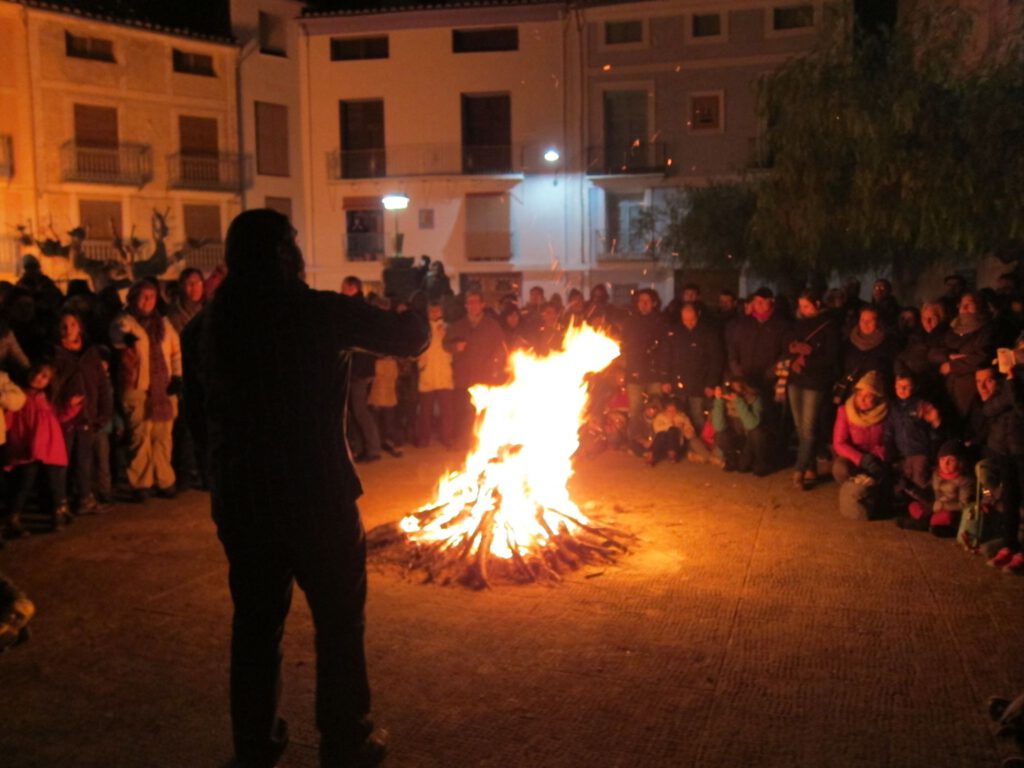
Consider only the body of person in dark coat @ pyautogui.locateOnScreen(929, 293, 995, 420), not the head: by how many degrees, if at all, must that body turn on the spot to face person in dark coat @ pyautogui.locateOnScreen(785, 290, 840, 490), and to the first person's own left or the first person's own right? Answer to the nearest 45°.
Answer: approximately 90° to the first person's own right

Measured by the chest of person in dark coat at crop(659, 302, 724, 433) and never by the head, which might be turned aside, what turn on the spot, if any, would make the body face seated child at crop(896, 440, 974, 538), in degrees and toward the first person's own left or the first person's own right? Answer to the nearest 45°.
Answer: approximately 45° to the first person's own left

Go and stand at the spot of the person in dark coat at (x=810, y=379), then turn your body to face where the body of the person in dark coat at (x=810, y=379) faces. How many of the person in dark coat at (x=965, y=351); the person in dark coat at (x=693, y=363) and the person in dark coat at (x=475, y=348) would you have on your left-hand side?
1

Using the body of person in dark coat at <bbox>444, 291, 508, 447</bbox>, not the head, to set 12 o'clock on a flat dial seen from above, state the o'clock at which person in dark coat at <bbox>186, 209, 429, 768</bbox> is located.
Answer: person in dark coat at <bbox>186, 209, 429, 768</bbox> is roughly at 12 o'clock from person in dark coat at <bbox>444, 291, 508, 447</bbox>.

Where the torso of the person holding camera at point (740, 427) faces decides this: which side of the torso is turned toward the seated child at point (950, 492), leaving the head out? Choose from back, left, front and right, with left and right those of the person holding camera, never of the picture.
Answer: left

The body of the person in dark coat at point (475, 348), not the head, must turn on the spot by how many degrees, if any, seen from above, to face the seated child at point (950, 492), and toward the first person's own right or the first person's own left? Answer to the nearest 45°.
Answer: approximately 45° to the first person's own left

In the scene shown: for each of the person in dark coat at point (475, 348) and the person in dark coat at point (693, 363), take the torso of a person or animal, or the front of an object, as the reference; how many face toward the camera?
2

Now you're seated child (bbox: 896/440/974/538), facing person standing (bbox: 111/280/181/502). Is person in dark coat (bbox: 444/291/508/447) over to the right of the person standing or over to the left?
right
